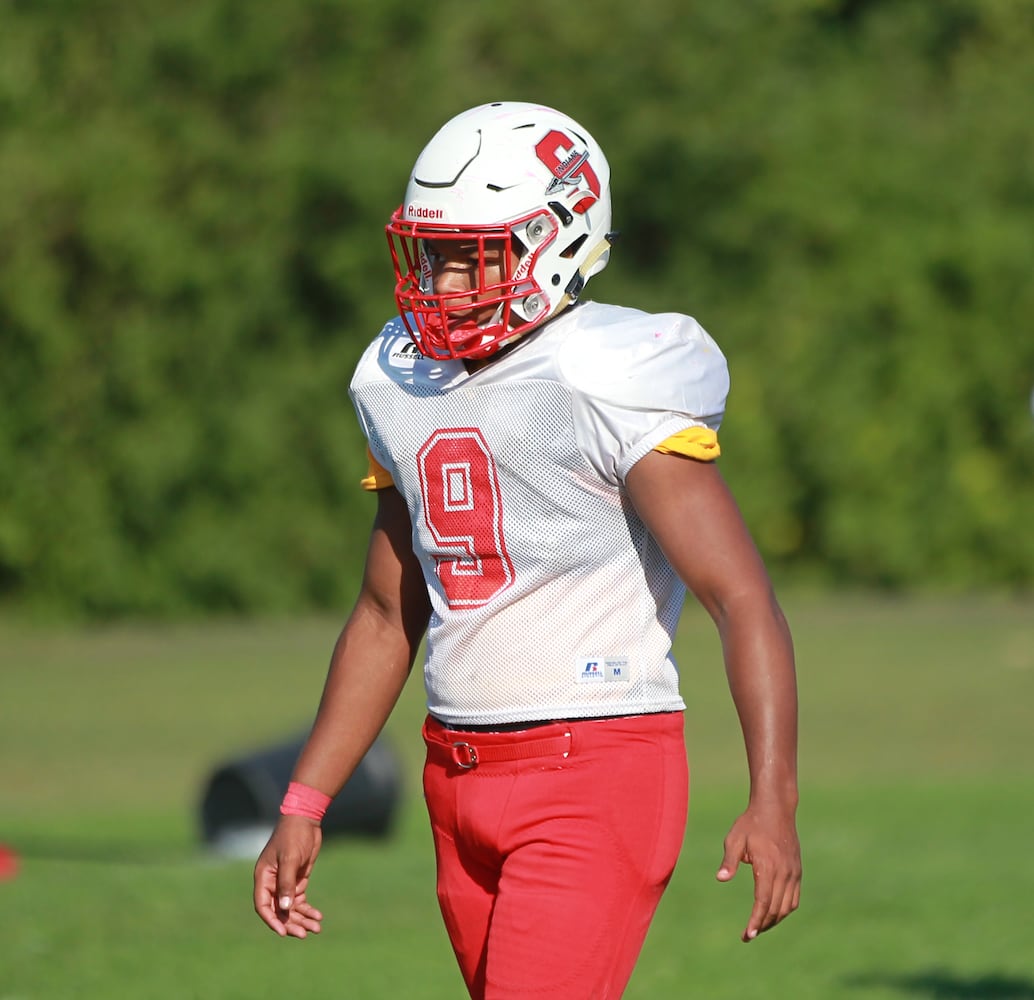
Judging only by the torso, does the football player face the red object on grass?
no

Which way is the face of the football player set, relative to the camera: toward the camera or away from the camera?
toward the camera

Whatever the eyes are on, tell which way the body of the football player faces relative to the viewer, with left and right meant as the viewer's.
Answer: facing the viewer and to the left of the viewer
